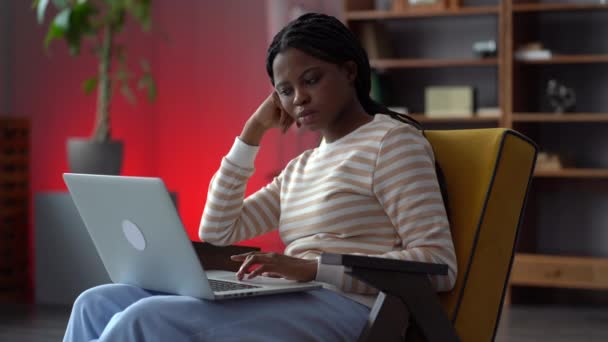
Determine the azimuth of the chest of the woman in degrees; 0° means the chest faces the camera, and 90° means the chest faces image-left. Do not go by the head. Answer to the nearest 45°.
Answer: approximately 45°

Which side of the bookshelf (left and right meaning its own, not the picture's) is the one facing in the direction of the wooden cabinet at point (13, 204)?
right

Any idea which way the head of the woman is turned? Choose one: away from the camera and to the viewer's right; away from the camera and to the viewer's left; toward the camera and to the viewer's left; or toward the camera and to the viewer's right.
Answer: toward the camera and to the viewer's left

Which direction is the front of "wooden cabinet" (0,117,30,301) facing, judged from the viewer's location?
facing the viewer and to the right of the viewer

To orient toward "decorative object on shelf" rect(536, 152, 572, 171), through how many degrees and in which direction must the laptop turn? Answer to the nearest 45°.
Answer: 0° — it already faces it

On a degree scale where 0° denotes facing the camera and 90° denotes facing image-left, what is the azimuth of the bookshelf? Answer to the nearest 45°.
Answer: approximately 0°

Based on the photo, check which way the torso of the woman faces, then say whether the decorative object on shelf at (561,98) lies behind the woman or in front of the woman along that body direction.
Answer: behind

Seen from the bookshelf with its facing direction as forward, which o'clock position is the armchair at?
The armchair is roughly at 12 o'clock from the bookshelf.

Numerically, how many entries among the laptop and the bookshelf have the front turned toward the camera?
1

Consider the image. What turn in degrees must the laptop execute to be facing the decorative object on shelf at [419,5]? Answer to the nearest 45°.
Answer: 0° — it already faces it

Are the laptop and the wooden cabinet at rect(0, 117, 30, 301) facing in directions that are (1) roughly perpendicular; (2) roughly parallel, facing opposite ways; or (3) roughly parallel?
roughly perpendicular

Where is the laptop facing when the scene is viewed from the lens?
facing away from the viewer and to the right of the viewer

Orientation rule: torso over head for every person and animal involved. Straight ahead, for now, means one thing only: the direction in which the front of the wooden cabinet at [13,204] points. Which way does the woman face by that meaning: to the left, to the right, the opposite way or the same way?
to the right
